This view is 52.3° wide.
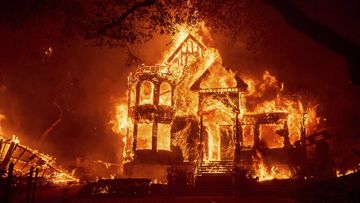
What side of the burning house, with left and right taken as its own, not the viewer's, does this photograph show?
front
